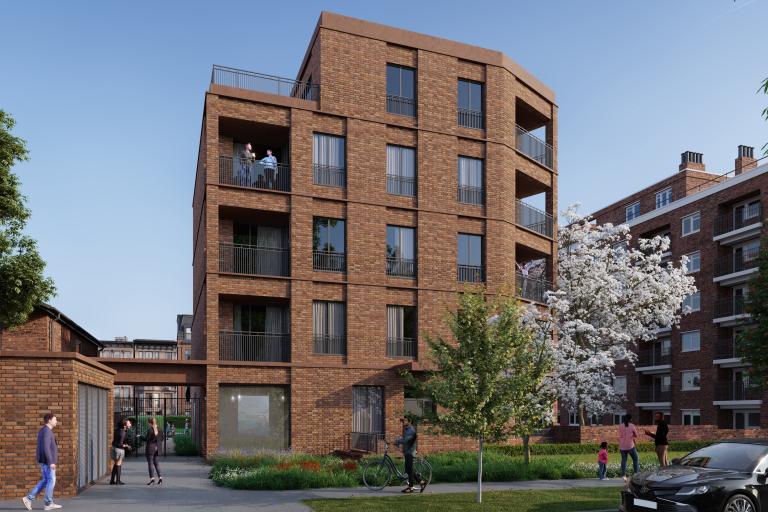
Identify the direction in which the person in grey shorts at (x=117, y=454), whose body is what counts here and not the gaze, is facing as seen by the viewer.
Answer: to the viewer's right

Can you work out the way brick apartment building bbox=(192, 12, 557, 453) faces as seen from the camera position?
facing the viewer

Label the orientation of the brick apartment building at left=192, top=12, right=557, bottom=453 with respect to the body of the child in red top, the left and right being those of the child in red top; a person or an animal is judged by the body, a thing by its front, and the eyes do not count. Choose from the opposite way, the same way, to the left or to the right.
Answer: the opposite way

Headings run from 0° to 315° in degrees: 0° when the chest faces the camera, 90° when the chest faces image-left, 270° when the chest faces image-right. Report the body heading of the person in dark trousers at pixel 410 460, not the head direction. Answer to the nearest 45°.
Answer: approximately 90°

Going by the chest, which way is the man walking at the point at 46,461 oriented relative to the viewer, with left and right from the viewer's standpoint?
facing to the right of the viewer

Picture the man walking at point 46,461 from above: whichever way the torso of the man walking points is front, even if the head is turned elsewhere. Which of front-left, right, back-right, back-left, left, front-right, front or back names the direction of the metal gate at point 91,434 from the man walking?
left

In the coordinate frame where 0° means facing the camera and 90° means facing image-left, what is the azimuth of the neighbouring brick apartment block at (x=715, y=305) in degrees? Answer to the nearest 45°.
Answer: approximately 45°

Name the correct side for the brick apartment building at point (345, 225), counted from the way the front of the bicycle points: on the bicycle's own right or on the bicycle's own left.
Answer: on the bicycle's own right

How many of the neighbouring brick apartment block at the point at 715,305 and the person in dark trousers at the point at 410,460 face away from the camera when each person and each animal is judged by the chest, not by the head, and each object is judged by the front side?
0
